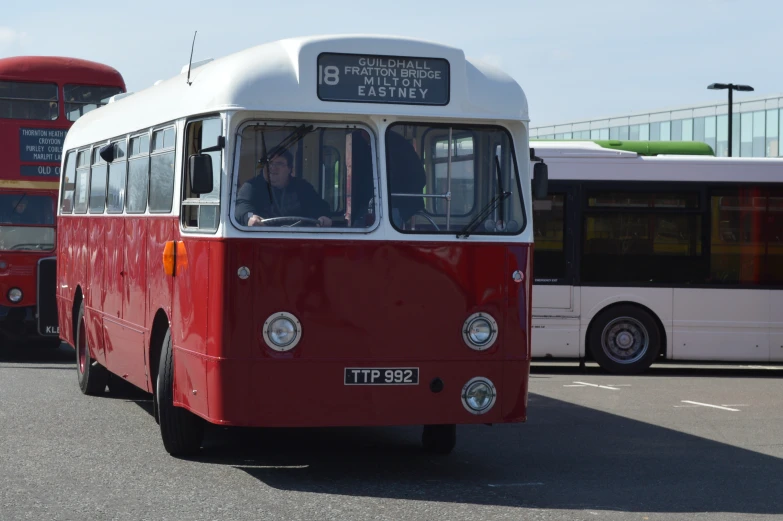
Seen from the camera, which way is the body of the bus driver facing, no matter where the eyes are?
toward the camera

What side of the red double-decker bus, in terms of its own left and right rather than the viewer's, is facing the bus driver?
front

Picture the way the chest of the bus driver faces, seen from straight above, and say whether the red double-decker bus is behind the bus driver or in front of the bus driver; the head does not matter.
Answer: behind

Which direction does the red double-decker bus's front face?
toward the camera

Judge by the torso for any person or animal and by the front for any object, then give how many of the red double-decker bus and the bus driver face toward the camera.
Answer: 2
